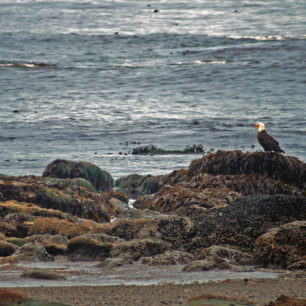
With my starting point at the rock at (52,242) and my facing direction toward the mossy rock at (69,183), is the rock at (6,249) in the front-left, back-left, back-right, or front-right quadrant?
back-left

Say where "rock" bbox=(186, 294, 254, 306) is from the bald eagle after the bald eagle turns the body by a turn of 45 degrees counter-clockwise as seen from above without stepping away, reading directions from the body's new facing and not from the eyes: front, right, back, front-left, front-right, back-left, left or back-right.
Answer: front-left

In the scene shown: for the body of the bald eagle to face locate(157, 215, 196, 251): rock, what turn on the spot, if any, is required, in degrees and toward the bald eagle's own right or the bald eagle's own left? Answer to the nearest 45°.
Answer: approximately 90° to the bald eagle's own left

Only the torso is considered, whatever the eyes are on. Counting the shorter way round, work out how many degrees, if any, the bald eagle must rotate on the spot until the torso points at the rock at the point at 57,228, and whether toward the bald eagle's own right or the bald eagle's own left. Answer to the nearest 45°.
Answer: approximately 45° to the bald eagle's own left

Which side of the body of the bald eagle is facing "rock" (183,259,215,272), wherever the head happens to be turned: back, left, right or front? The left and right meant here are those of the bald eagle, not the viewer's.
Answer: left

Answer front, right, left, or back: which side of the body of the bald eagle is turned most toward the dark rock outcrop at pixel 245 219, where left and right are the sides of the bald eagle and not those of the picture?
left

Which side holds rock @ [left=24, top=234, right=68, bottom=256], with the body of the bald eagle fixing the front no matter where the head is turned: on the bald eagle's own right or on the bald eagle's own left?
on the bald eagle's own left

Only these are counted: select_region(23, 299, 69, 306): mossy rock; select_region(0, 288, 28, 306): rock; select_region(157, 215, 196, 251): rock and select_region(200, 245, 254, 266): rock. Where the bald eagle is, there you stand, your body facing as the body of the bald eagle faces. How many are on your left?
4

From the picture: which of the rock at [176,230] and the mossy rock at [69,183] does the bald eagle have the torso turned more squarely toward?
the mossy rock

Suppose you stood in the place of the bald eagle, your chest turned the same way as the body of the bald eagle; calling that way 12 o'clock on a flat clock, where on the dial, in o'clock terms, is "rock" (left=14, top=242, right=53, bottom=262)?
The rock is roughly at 10 o'clock from the bald eagle.

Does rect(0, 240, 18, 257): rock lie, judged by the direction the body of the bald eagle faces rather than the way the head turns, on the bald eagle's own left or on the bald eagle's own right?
on the bald eagle's own left

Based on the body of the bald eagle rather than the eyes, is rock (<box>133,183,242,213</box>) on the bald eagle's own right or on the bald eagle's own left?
on the bald eagle's own left

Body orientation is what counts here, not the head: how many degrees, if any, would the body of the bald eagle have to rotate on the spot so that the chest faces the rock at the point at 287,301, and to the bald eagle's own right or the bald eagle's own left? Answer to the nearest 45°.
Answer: approximately 90° to the bald eagle's own left

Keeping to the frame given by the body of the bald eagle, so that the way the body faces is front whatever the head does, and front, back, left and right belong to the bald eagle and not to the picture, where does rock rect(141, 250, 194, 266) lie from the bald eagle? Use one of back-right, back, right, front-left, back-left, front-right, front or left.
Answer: left

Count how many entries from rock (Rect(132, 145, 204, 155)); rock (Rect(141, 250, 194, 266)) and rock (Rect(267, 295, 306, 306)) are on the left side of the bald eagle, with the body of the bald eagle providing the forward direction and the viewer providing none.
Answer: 2

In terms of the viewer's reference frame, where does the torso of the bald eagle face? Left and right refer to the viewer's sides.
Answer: facing to the left of the viewer
